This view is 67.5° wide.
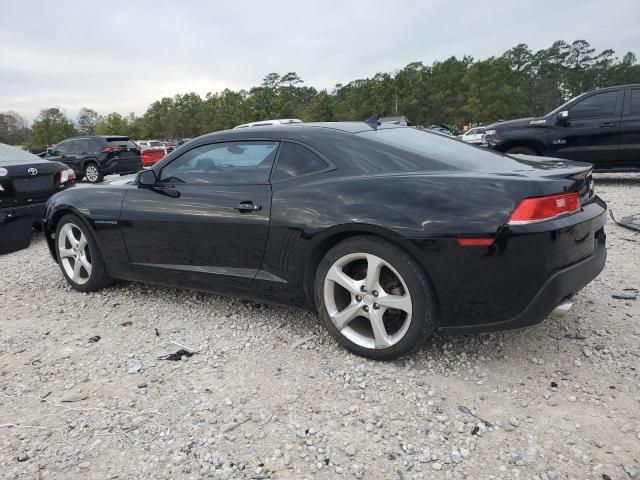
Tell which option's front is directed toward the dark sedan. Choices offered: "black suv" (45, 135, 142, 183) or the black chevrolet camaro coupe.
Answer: the black chevrolet camaro coupe

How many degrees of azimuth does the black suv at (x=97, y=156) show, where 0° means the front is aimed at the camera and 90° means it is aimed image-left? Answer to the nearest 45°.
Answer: approximately 135°

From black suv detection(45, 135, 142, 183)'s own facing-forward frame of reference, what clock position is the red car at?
The red car is roughly at 2 o'clock from the black suv.

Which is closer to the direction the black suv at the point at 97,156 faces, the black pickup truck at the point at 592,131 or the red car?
the red car

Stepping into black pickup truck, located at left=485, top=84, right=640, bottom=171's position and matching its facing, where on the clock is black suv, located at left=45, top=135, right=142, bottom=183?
black suv, located at left=45, top=135, right=142, bottom=183 is roughly at 12 o'clock from black pickup truck, located at left=485, top=84, right=640, bottom=171.

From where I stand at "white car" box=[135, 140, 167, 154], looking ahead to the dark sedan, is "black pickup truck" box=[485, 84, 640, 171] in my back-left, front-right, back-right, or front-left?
front-left

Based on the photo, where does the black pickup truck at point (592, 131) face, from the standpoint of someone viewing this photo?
facing to the left of the viewer

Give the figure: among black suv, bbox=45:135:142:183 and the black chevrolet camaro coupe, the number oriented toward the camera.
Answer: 0

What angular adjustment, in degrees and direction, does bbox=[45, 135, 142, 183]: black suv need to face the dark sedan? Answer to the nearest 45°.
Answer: approximately 135° to its left

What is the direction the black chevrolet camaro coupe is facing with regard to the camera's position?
facing away from the viewer and to the left of the viewer

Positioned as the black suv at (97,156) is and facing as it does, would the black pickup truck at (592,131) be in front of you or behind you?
behind

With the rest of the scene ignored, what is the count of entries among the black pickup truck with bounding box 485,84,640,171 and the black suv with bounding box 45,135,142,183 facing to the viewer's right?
0

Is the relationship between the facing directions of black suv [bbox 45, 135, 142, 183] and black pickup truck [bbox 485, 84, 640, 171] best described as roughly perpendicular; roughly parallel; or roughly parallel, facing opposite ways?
roughly parallel

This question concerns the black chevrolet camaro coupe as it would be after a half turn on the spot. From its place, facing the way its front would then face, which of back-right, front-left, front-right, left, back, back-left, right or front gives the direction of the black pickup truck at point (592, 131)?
left

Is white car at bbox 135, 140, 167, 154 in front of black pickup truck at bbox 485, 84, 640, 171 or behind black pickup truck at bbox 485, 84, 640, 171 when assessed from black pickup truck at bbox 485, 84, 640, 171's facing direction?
in front

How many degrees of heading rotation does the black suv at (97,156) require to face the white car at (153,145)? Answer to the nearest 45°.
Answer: approximately 45° to its right
